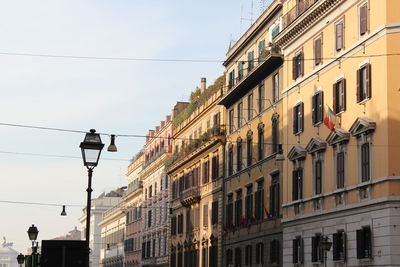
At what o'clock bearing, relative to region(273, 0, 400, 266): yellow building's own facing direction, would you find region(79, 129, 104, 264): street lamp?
The street lamp is roughly at 11 o'clock from the yellow building.

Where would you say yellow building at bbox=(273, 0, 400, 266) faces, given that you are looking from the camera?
facing the viewer and to the left of the viewer
